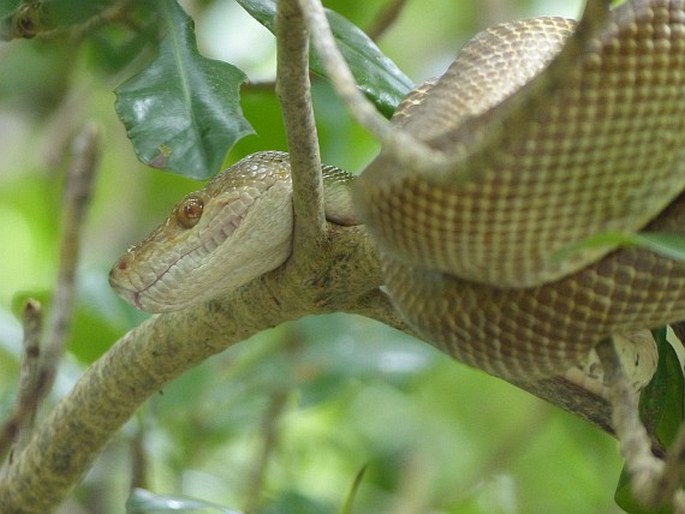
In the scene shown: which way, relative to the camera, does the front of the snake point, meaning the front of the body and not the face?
to the viewer's left

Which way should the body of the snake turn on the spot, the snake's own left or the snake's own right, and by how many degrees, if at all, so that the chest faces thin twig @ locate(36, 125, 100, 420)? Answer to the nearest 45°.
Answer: approximately 45° to the snake's own right

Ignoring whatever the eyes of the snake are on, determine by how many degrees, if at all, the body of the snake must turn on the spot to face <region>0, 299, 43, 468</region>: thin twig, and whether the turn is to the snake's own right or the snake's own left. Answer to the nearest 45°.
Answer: approximately 45° to the snake's own right

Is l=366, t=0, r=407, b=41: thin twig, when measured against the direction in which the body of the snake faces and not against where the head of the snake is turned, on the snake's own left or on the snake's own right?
on the snake's own right

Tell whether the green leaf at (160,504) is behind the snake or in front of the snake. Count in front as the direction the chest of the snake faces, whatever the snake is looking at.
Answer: in front

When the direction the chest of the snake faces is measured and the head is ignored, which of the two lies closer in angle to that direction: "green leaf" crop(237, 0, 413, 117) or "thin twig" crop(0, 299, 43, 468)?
the thin twig
